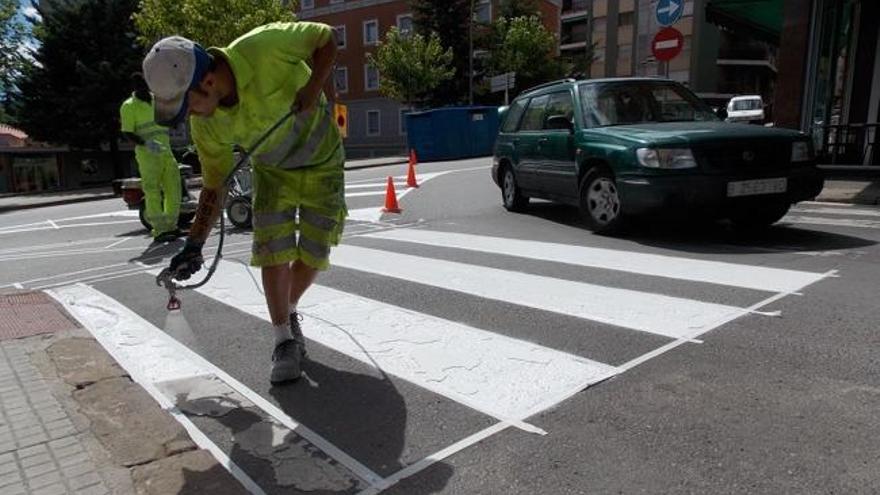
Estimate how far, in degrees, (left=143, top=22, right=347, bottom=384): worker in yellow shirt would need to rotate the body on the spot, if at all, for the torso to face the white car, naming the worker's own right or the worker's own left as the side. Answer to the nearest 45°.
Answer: approximately 180°

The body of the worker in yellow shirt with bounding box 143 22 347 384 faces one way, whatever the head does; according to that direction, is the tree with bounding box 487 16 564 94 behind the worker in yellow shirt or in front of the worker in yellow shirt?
behind

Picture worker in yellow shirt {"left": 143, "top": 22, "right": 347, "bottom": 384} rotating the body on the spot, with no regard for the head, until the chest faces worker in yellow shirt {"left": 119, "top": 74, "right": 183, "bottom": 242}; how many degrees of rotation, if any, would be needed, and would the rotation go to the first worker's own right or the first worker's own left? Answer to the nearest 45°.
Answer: approximately 135° to the first worker's own right

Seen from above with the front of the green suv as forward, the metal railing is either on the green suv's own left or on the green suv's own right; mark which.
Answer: on the green suv's own left

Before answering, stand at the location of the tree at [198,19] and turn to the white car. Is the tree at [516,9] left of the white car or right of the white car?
left

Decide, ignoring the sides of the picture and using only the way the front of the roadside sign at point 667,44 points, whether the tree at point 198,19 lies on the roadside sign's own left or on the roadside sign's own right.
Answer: on the roadside sign's own right

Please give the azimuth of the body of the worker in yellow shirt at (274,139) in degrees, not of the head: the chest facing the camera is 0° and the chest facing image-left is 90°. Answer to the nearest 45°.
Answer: approximately 45°

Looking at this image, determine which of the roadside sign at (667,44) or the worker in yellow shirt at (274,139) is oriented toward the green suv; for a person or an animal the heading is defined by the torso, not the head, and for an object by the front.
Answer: the roadside sign

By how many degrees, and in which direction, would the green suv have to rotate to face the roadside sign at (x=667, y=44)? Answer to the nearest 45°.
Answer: approximately 135° to its left

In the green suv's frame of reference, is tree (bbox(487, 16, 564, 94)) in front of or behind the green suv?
behind

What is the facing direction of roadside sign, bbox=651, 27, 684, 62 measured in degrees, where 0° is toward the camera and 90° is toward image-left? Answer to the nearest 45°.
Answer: approximately 0°

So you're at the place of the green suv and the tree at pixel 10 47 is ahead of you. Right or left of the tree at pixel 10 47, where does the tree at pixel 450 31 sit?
right

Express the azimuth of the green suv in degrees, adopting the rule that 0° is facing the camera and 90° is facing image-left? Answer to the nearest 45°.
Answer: approximately 315°

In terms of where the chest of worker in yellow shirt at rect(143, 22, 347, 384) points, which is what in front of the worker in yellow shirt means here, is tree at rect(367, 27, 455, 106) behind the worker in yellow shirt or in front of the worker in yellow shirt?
behind
